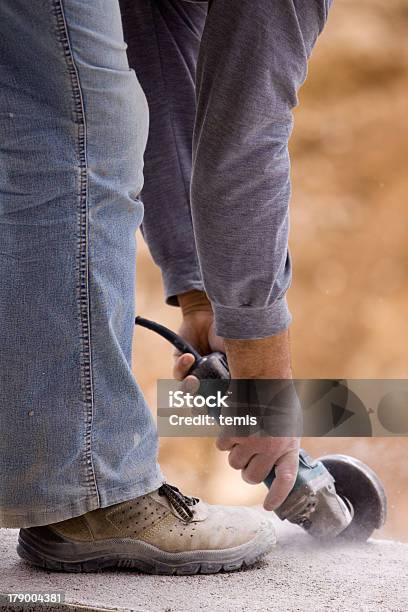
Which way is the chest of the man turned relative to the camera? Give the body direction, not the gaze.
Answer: to the viewer's right
